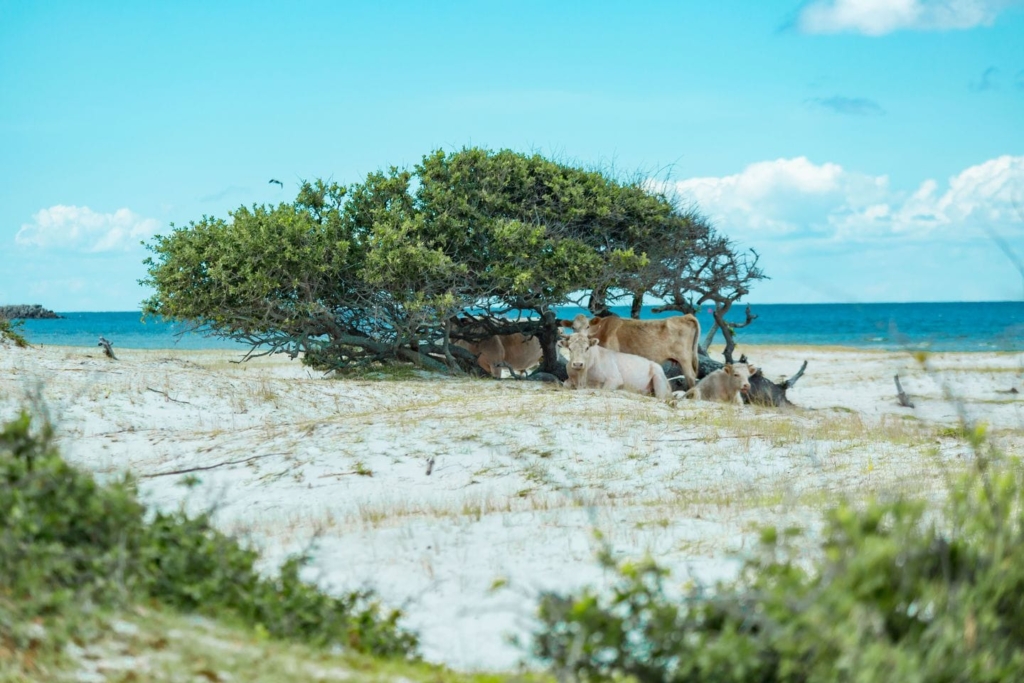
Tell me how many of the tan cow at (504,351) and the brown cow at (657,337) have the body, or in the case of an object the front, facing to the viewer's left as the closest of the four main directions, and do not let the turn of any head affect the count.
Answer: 2

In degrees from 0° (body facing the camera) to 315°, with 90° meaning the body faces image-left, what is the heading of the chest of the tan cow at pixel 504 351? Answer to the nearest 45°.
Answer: approximately 90°

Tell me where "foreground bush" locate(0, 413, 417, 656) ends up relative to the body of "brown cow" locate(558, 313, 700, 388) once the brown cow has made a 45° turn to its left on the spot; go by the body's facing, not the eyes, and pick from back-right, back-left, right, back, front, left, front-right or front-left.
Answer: front-left

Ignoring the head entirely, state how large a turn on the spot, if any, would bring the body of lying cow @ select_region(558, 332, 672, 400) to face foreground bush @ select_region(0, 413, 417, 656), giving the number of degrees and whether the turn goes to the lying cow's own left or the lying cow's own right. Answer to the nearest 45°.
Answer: approximately 45° to the lying cow's own left

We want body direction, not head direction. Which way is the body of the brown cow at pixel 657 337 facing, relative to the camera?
to the viewer's left

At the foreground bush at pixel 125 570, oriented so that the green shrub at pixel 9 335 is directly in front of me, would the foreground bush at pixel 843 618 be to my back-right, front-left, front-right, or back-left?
back-right

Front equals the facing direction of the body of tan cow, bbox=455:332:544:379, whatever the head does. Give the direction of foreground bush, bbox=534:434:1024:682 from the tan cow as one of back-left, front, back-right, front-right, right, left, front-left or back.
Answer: left

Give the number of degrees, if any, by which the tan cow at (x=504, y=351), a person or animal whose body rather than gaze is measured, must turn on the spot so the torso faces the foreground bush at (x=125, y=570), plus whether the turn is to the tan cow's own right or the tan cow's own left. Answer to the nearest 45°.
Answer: approximately 90° to the tan cow's own left

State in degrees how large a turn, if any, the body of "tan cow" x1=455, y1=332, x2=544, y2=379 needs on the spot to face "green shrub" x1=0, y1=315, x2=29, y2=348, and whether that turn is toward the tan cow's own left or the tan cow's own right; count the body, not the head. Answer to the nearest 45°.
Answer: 0° — it already faces it

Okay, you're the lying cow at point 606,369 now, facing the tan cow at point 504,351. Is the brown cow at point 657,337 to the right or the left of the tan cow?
right

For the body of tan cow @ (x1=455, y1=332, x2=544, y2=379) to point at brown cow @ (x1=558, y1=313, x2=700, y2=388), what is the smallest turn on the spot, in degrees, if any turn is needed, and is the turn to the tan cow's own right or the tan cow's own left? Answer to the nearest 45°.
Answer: approximately 135° to the tan cow's own left

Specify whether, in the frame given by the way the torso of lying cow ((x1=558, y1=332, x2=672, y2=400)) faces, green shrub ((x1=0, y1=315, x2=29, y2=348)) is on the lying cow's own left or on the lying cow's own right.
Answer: on the lying cow's own right

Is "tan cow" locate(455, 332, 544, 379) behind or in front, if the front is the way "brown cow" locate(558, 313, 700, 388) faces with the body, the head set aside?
in front
